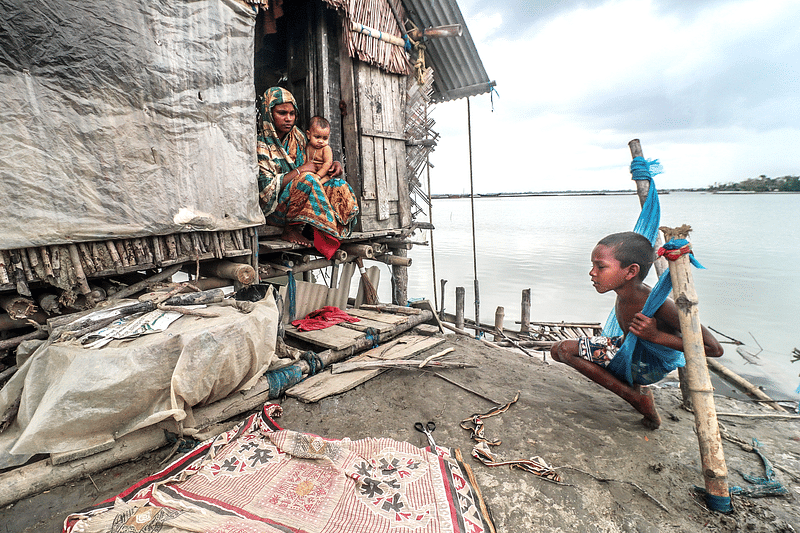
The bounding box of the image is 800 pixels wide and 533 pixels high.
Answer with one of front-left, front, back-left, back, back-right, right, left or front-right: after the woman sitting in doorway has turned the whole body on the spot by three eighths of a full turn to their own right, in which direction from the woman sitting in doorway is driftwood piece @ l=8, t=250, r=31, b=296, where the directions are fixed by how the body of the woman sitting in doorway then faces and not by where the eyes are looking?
front-left

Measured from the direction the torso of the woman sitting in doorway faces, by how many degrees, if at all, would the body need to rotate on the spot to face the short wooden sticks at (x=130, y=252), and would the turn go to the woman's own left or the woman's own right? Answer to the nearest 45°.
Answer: approximately 90° to the woman's own right

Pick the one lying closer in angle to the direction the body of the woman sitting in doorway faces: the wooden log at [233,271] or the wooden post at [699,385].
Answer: the wooden post

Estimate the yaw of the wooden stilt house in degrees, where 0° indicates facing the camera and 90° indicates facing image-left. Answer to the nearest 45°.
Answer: approximately 315°

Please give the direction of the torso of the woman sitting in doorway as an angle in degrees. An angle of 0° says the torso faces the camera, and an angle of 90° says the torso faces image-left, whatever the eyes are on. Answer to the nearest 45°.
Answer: approximately 315°

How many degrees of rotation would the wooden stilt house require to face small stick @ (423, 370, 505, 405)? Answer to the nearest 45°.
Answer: approximately 45° to its left

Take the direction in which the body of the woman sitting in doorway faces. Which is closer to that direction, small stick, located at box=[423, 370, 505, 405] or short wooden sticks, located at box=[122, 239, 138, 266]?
the small stick

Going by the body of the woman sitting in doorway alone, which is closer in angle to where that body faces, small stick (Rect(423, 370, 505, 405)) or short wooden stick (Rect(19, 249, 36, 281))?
the small stick

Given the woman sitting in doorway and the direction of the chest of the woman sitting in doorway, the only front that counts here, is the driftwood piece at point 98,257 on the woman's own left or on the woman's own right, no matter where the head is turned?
on the woman's own right
